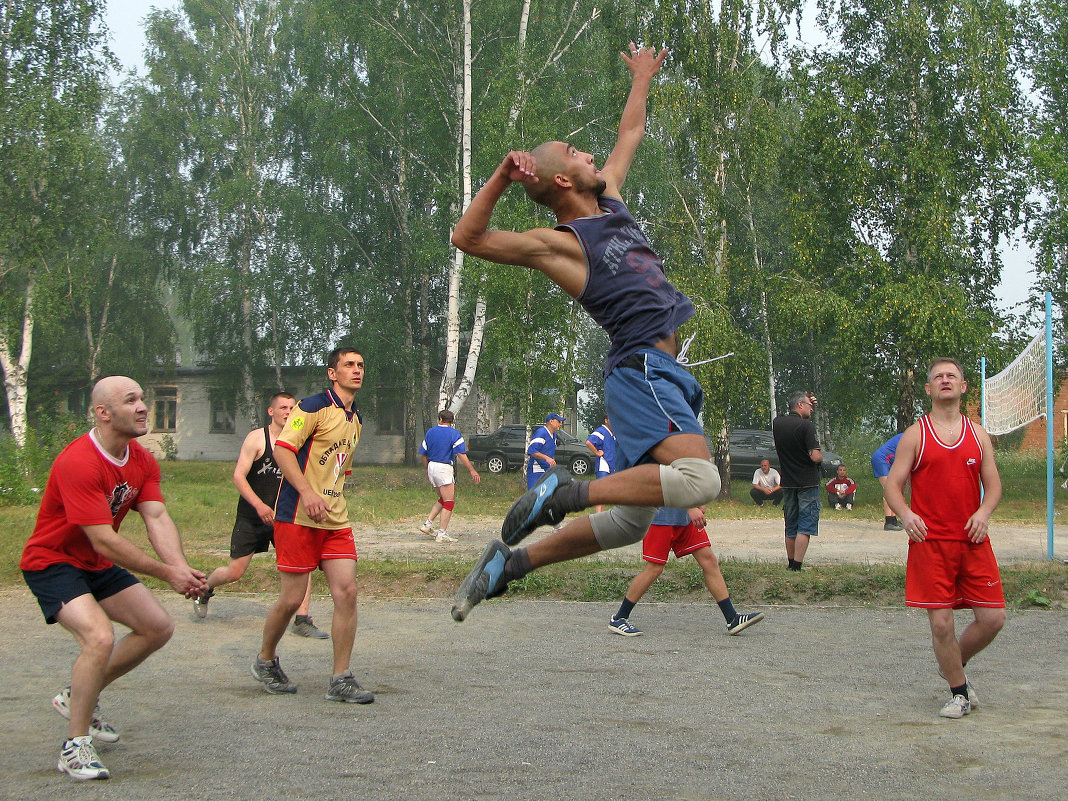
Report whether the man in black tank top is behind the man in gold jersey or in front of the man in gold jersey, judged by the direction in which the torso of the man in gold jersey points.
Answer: behind

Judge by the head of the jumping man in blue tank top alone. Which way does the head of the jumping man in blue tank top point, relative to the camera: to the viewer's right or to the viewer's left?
to the viewer's right

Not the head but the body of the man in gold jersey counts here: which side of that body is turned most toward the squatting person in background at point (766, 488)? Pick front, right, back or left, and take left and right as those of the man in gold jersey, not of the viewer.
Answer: left

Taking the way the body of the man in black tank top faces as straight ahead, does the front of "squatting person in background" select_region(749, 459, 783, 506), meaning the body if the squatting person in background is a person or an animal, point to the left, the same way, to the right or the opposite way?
to the right

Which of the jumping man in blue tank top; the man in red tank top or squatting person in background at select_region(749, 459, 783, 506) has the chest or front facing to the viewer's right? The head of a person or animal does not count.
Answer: the jumping man in blue tank top

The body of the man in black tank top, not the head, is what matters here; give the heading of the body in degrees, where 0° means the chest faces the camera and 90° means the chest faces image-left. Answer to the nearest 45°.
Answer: approximately 315°

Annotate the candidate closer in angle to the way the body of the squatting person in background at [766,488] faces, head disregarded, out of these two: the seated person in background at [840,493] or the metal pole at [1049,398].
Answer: the metal pole

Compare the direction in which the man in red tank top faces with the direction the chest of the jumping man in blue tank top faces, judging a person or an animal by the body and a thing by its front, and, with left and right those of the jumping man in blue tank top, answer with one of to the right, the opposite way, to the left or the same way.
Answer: to the right

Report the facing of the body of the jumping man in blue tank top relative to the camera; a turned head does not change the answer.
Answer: to the viewer's right

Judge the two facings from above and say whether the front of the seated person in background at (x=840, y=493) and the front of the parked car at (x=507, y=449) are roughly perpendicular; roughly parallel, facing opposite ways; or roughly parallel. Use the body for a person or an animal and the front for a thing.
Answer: roughly perpendicular

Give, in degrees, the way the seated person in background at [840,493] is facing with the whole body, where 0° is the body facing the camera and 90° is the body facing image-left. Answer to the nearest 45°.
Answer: approximately 0°

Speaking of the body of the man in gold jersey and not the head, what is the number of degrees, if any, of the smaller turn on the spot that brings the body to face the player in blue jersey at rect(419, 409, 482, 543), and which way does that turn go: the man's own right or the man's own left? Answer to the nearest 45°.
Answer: approximately 135° to the man's own left
